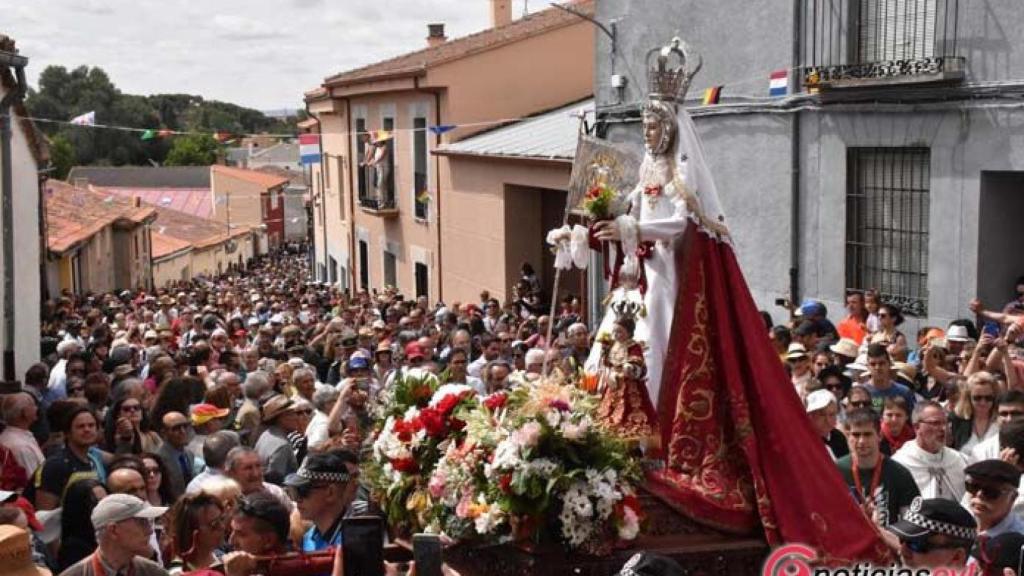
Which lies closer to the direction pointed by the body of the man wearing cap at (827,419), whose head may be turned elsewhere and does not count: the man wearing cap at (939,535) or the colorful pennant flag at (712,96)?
the man wearing cap

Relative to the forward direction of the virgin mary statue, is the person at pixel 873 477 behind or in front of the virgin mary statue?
behind

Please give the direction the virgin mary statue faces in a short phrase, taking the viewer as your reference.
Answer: facing to the left of the viewer

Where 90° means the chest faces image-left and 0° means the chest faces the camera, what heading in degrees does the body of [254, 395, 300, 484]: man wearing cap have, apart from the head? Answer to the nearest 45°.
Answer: approximately 270°

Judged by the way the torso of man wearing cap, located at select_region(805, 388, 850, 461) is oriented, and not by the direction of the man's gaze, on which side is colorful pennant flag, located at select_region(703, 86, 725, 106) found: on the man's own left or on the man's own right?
on the man's own right
